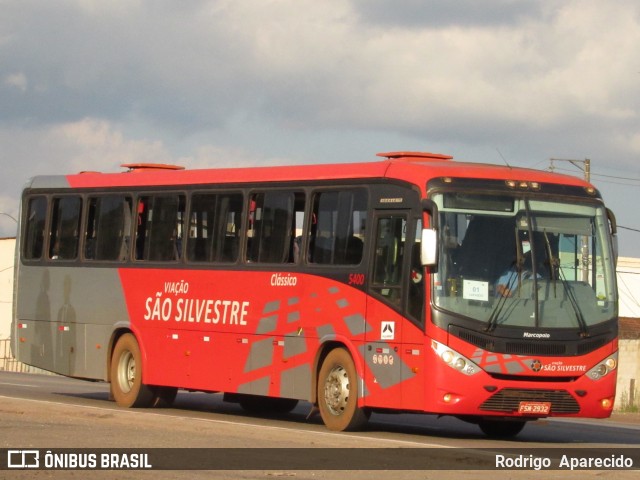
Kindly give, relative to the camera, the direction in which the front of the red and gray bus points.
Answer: facing the viewer and to the right of the viewer
